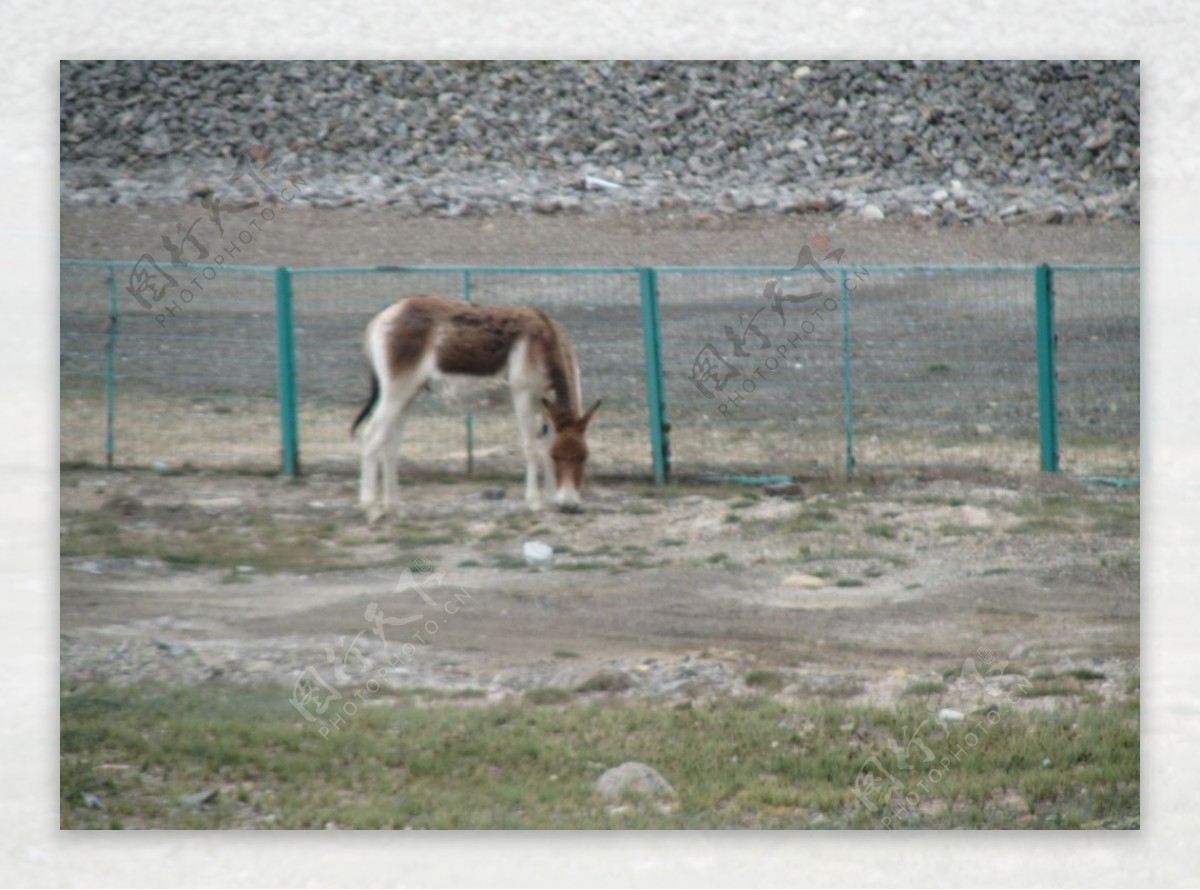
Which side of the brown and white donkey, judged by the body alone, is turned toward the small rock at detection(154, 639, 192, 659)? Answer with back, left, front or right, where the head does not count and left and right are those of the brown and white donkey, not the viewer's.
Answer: right

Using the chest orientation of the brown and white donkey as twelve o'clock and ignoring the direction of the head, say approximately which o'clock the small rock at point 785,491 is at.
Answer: The small rock is roughly at 12 o'clock from the brown and white donkey.

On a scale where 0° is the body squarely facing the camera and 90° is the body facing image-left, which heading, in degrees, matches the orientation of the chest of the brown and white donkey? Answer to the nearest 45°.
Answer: approximately 270°

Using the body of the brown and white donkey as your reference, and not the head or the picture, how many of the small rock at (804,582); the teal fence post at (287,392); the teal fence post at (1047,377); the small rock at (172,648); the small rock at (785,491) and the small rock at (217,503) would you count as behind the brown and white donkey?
3

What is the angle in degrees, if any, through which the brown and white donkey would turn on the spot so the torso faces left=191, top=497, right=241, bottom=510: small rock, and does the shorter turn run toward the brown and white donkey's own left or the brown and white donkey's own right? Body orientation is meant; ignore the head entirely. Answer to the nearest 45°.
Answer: approximately 180°

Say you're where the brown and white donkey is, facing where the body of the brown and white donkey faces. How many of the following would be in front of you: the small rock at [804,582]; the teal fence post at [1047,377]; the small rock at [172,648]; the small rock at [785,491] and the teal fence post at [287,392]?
3

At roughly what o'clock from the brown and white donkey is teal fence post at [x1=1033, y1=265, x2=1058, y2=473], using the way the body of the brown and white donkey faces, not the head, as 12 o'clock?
The teal fence post is roughly at 12 o'clock from the brown and white donkey.
